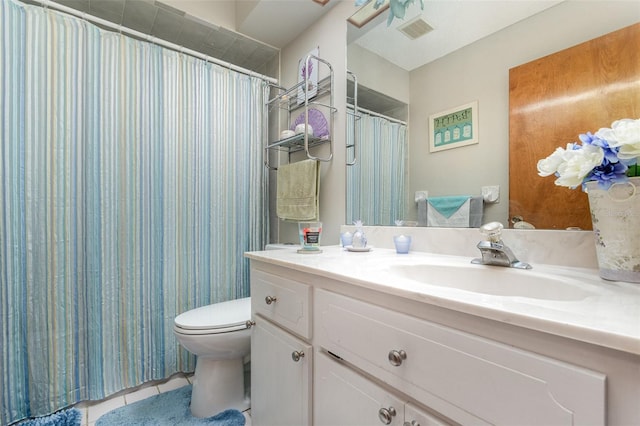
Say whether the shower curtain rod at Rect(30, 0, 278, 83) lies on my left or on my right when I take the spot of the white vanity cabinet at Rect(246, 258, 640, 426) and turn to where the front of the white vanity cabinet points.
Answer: on my right

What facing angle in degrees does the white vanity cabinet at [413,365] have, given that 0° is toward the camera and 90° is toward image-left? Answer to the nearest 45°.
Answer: approximately 45°

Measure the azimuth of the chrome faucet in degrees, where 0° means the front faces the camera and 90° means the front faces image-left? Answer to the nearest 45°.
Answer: approximately 45°
